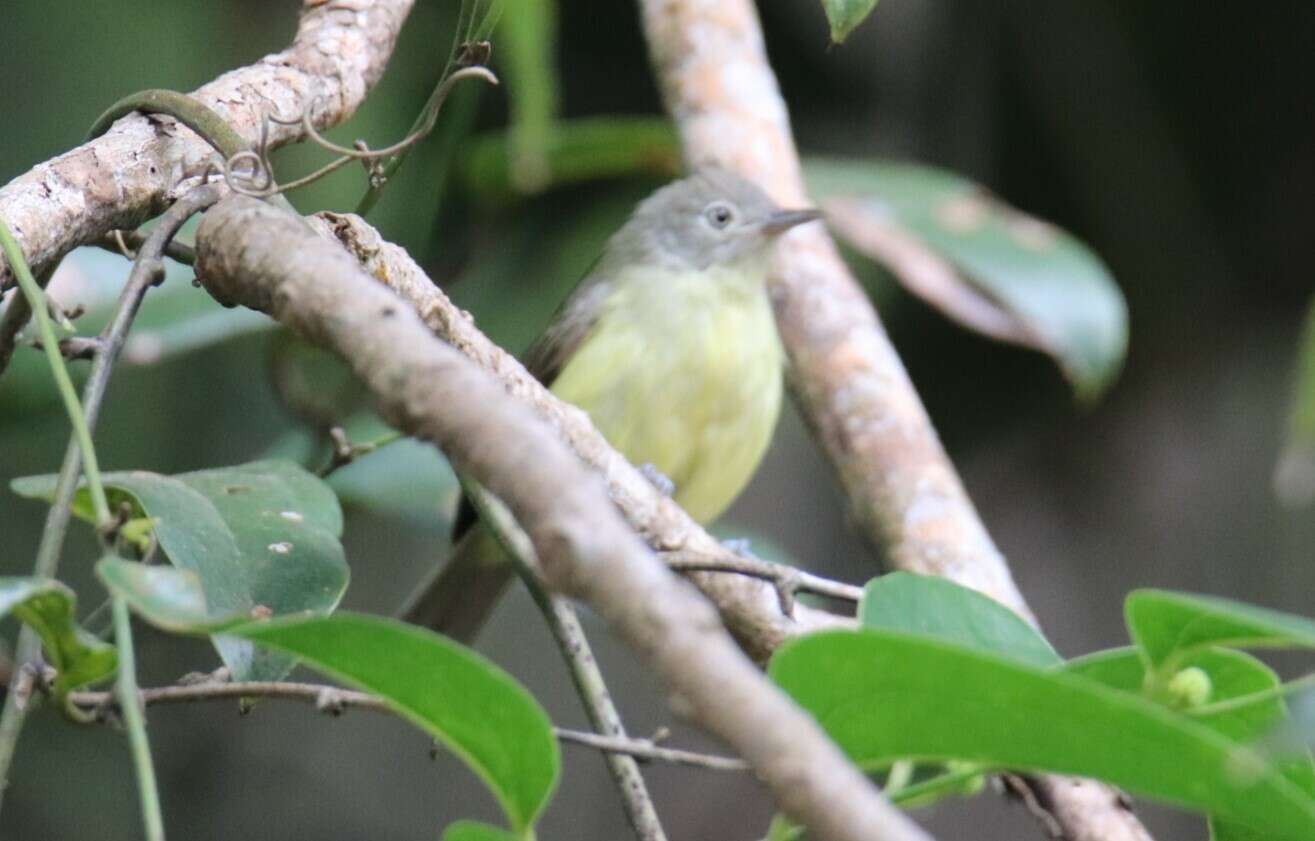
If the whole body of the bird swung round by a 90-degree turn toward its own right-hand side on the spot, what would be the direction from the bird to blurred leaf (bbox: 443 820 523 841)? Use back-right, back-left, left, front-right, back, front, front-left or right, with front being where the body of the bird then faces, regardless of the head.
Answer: front-left

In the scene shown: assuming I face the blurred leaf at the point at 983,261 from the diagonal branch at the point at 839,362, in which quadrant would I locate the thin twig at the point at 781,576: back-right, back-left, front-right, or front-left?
back-right

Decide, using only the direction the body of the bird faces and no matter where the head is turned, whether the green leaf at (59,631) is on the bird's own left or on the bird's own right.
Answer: on the bird's own right

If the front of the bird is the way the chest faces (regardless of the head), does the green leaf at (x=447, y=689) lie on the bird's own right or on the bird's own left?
on the bird's own right

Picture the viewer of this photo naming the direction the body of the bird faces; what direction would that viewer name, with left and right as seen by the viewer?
facing the viewer and to the right of the viewer

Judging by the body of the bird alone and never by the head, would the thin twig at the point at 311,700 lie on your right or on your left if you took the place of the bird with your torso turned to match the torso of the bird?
on your right

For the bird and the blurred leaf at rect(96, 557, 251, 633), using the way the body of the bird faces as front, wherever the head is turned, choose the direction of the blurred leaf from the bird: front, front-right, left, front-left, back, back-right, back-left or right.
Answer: front-right

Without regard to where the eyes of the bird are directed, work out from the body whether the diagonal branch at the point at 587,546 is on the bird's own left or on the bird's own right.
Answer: on the bird's own right
